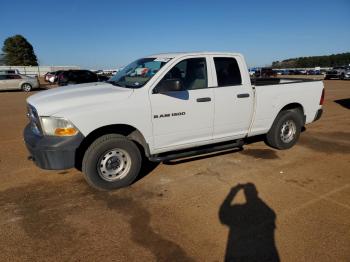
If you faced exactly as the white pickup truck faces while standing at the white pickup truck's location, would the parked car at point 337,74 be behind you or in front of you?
behind

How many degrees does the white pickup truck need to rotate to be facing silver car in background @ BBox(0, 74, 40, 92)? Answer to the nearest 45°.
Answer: approximately 90° to its right

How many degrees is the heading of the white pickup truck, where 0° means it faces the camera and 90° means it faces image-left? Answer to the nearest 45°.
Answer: approximately 45°

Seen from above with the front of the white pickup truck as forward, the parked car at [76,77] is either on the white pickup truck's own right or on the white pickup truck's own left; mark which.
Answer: on the white pickup truck's own right
